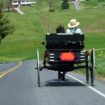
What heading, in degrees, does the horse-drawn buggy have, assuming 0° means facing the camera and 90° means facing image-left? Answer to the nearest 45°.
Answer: approximately 180°
